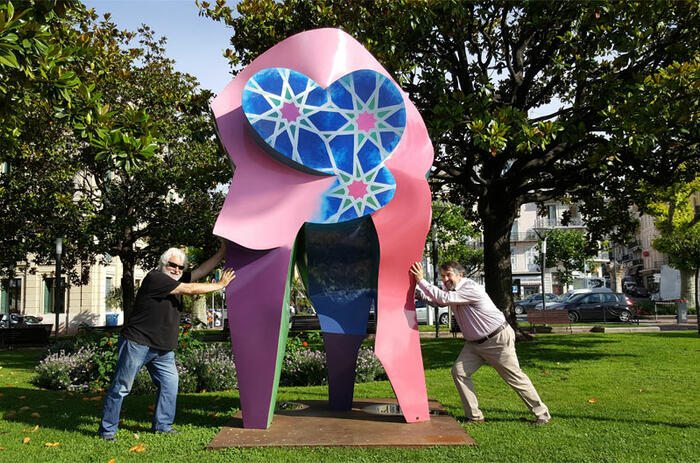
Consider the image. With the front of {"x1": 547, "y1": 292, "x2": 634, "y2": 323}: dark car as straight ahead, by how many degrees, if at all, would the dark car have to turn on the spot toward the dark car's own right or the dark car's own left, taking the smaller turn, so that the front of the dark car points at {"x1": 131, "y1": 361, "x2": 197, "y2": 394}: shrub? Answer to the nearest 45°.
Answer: approximately 90° to the dark car's own left

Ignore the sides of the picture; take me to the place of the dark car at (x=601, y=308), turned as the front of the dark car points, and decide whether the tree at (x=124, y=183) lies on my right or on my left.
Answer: on my left

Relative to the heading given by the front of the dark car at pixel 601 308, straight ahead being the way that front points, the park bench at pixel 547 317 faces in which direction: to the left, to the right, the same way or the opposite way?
to the left

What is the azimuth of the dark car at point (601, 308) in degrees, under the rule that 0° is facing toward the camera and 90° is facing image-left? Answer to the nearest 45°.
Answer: approximately 90°

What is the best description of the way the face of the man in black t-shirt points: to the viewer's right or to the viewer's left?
to the viewer's right

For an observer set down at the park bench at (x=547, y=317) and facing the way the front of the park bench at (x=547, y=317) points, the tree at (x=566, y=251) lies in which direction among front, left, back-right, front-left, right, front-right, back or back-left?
back

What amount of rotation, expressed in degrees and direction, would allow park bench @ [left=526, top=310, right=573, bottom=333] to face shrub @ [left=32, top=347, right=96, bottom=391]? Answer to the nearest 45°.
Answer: approximately 45° to its right

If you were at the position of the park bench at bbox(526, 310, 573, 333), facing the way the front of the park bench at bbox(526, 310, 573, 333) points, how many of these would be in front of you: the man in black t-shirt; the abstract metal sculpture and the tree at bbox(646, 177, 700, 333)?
2

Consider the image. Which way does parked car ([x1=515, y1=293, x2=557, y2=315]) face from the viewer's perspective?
to the viewer's left

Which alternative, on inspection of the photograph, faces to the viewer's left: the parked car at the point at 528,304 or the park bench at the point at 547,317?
the parked car

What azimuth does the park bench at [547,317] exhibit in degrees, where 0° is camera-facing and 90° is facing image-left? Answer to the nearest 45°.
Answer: approximately 0°

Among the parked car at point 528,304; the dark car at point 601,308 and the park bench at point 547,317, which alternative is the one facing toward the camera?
the park bench

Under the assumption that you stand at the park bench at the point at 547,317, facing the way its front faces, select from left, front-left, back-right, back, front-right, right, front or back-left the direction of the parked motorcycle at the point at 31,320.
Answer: right
